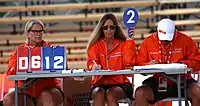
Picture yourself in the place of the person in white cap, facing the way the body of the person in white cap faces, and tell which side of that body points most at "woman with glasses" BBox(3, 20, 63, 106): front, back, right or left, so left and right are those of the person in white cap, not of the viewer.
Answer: right

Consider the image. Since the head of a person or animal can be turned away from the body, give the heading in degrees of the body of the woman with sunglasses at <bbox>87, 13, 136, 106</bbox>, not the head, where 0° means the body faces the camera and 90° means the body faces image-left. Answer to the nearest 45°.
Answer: approximately 0°

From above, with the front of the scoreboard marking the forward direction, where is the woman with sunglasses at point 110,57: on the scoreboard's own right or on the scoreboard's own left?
on the scoreboard's own left

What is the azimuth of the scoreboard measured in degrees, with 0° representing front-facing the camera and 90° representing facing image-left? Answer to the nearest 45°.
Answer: approximately 0°
